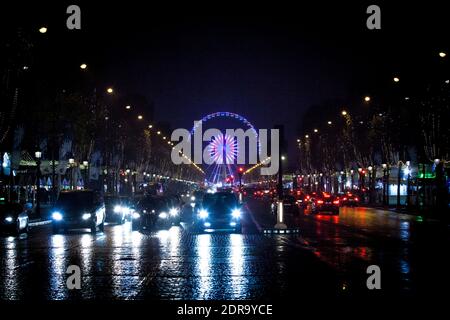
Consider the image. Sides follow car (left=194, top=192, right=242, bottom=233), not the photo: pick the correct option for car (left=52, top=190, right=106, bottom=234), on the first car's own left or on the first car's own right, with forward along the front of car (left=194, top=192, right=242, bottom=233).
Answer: on the first car's own right

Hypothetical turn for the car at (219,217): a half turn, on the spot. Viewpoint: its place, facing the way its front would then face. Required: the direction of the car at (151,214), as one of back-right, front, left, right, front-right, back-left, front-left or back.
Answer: front-left

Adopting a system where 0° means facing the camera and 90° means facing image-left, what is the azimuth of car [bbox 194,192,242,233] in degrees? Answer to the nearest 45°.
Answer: approximately 0°

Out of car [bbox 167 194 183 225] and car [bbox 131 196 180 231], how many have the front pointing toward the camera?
2

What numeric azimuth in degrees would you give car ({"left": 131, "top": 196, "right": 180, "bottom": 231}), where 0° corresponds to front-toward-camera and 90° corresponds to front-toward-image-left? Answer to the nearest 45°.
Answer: approximately 0°

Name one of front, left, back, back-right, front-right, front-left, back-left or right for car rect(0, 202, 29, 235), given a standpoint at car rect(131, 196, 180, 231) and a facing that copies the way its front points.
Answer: front-right
